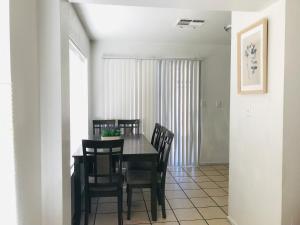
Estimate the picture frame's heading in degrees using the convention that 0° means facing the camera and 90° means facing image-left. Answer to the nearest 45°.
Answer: approximately 45°

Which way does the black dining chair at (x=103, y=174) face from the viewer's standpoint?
away from the camera

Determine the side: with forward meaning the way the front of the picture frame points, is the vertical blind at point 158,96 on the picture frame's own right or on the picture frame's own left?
on the picture frame's own right

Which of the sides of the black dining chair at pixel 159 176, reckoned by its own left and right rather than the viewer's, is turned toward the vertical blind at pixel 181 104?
right

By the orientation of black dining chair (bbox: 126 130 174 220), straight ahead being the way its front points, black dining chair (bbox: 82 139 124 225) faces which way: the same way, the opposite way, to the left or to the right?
to the right

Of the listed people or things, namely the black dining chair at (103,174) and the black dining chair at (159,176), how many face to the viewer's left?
1

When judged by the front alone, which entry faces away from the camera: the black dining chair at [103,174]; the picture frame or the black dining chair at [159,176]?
the black dining chair at [103,174]

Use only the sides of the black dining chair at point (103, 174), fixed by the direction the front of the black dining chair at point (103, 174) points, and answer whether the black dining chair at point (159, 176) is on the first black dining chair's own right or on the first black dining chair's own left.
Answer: on the first black dining chair's own right

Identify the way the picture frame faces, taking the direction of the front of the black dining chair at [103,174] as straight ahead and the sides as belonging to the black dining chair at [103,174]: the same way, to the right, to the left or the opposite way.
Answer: to the left

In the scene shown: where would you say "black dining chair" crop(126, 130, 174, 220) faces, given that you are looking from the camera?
facing to the left of the viewer

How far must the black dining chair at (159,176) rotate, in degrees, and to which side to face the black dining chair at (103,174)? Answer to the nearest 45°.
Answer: approximately 45° to its left
